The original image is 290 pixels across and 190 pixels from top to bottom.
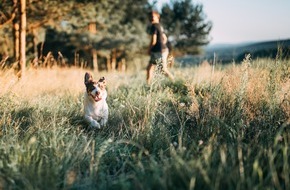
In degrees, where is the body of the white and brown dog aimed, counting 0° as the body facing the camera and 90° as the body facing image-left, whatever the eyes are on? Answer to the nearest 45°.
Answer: approximately 0°

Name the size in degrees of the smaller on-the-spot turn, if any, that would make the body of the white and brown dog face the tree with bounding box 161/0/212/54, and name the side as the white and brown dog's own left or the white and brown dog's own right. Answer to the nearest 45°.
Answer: approximately 180°
